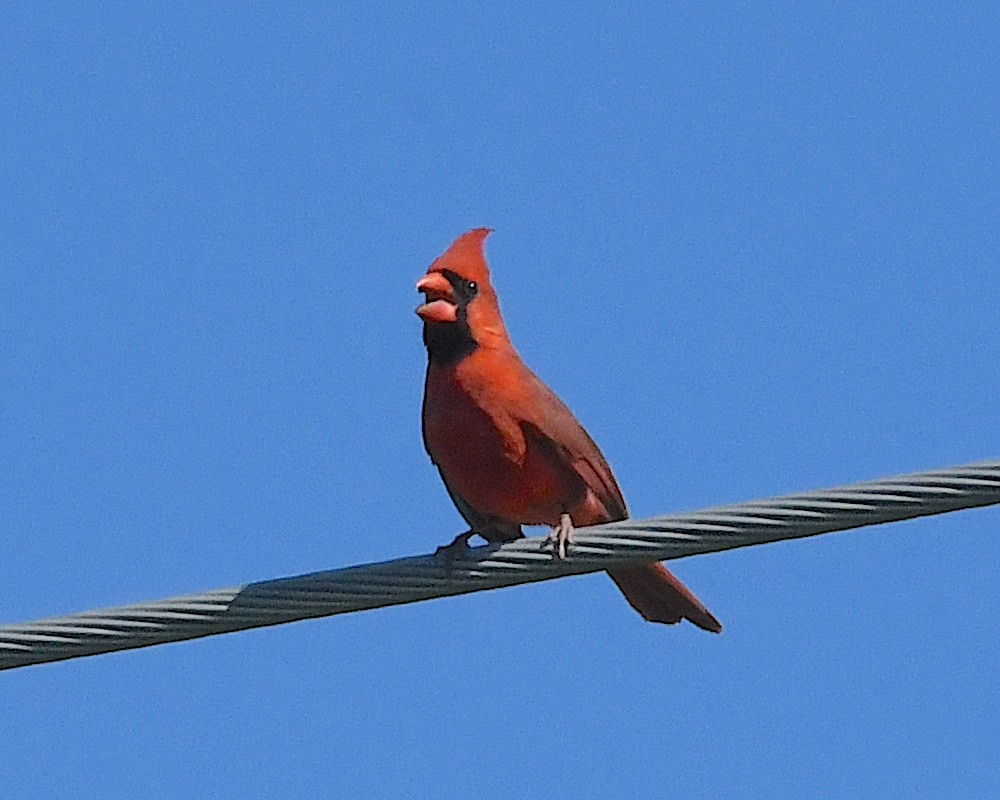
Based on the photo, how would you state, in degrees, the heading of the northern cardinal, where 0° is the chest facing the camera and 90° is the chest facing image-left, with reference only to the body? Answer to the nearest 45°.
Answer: approximately 45°
